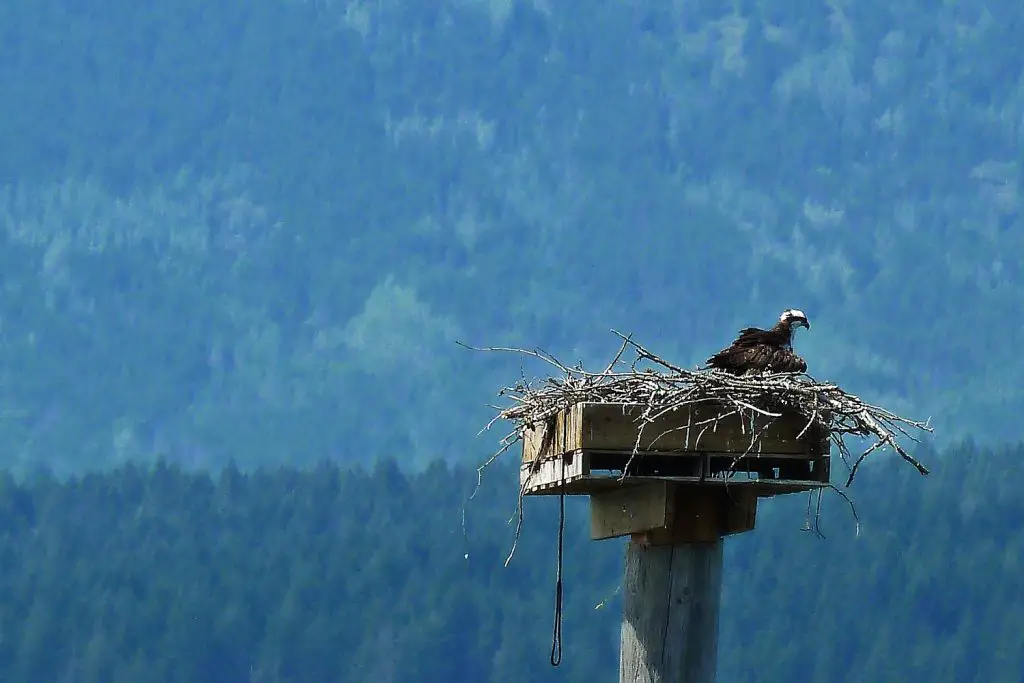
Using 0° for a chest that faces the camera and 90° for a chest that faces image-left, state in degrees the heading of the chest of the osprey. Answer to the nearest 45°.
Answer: approximately 270°
